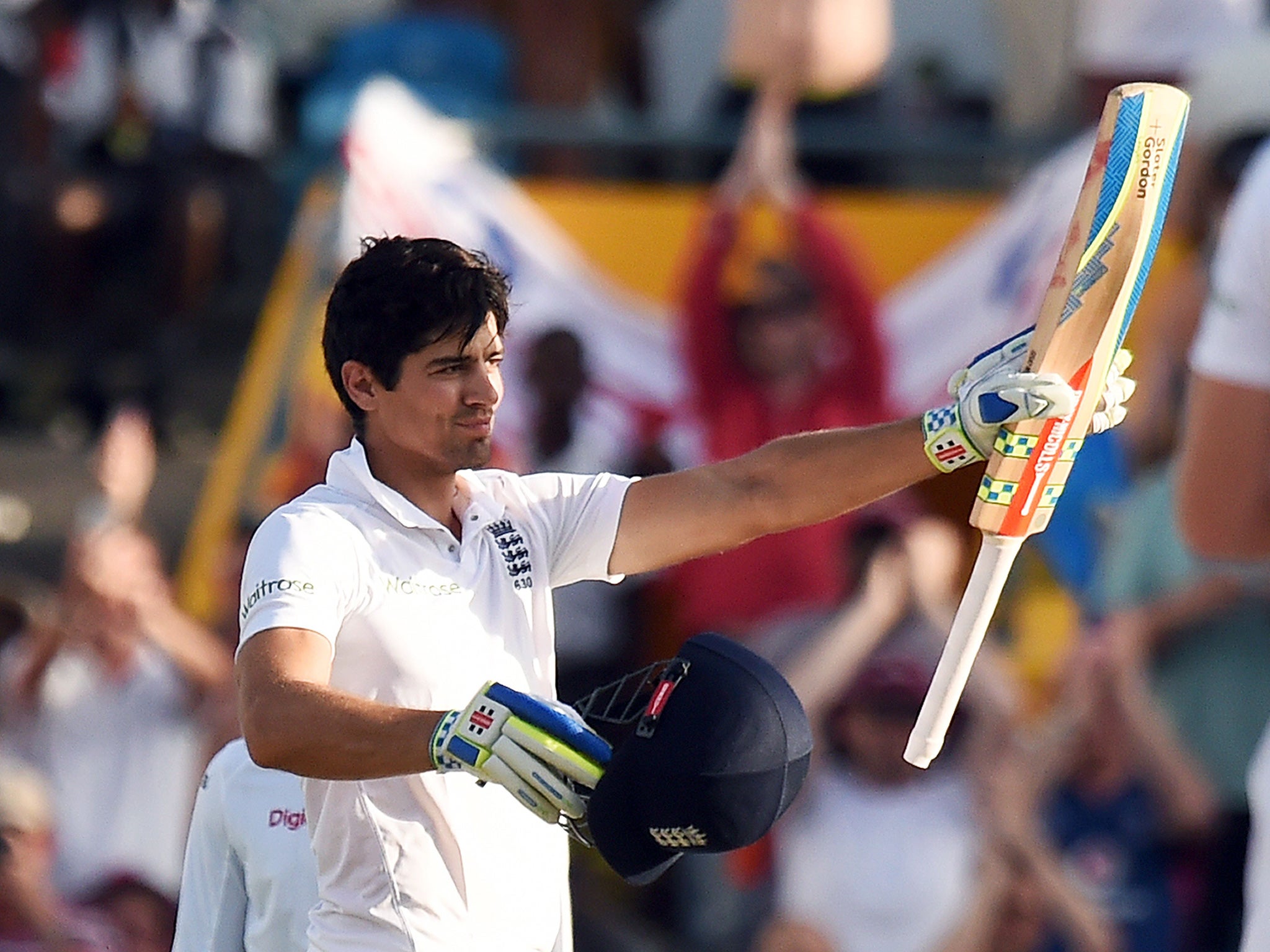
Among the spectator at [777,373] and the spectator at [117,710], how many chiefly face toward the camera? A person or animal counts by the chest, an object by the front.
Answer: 2

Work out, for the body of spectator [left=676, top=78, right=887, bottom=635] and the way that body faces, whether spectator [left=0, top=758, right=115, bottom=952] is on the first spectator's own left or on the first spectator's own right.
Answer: on the first spectator's own right

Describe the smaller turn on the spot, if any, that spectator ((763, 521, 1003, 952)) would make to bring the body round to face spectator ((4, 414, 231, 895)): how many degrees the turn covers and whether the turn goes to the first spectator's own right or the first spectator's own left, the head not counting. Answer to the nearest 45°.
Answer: approximately 90° to the first spectator's own right

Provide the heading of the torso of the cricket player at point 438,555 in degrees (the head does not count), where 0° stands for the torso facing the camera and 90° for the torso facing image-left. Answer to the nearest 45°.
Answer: approximately 315°

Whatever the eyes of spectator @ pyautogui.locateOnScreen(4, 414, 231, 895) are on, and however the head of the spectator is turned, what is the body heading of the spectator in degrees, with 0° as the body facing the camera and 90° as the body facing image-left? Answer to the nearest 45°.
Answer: approximately 0°

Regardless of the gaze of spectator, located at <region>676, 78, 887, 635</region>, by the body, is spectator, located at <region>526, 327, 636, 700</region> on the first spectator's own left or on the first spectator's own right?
on the first spectator's own right
